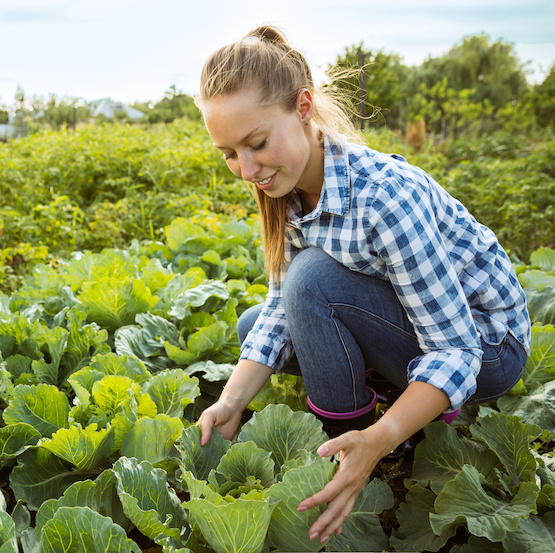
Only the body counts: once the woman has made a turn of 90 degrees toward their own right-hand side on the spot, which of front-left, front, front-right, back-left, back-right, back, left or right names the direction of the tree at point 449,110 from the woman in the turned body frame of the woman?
front-right

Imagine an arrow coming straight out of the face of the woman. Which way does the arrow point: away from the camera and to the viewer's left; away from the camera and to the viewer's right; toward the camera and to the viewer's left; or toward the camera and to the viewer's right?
toward the camera and to the viewer's left

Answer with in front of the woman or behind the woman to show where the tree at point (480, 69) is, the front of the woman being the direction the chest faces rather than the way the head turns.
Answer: behind

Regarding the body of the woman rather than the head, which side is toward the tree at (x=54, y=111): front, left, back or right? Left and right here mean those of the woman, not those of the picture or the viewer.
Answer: right

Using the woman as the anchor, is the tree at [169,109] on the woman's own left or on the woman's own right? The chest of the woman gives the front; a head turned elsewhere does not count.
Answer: on the woman's own right

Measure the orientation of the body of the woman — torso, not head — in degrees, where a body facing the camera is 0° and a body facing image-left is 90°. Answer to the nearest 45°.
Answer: approximately 45°
